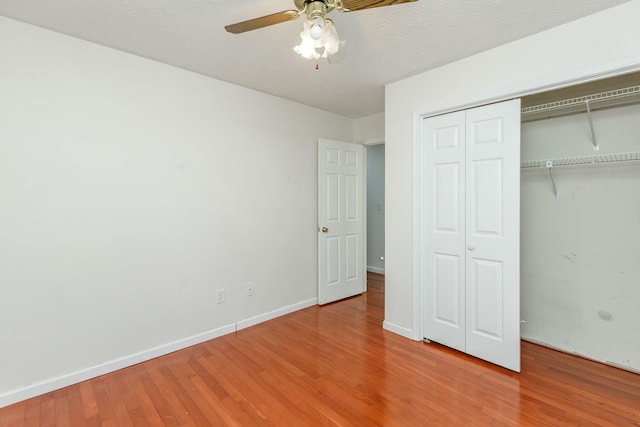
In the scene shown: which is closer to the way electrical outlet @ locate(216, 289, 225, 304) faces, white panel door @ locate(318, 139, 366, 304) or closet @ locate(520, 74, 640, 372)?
the closet

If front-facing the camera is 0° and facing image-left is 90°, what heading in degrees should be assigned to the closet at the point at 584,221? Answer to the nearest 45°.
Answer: approximately 45°

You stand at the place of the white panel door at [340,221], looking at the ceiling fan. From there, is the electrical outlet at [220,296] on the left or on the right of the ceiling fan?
right

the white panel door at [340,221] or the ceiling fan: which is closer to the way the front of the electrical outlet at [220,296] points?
the ceiling fan

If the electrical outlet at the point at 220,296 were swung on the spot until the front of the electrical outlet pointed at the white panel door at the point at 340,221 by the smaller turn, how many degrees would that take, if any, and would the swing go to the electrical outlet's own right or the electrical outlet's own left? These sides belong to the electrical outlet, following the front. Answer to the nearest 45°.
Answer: approximately 45° to the electrical outlet's own left
